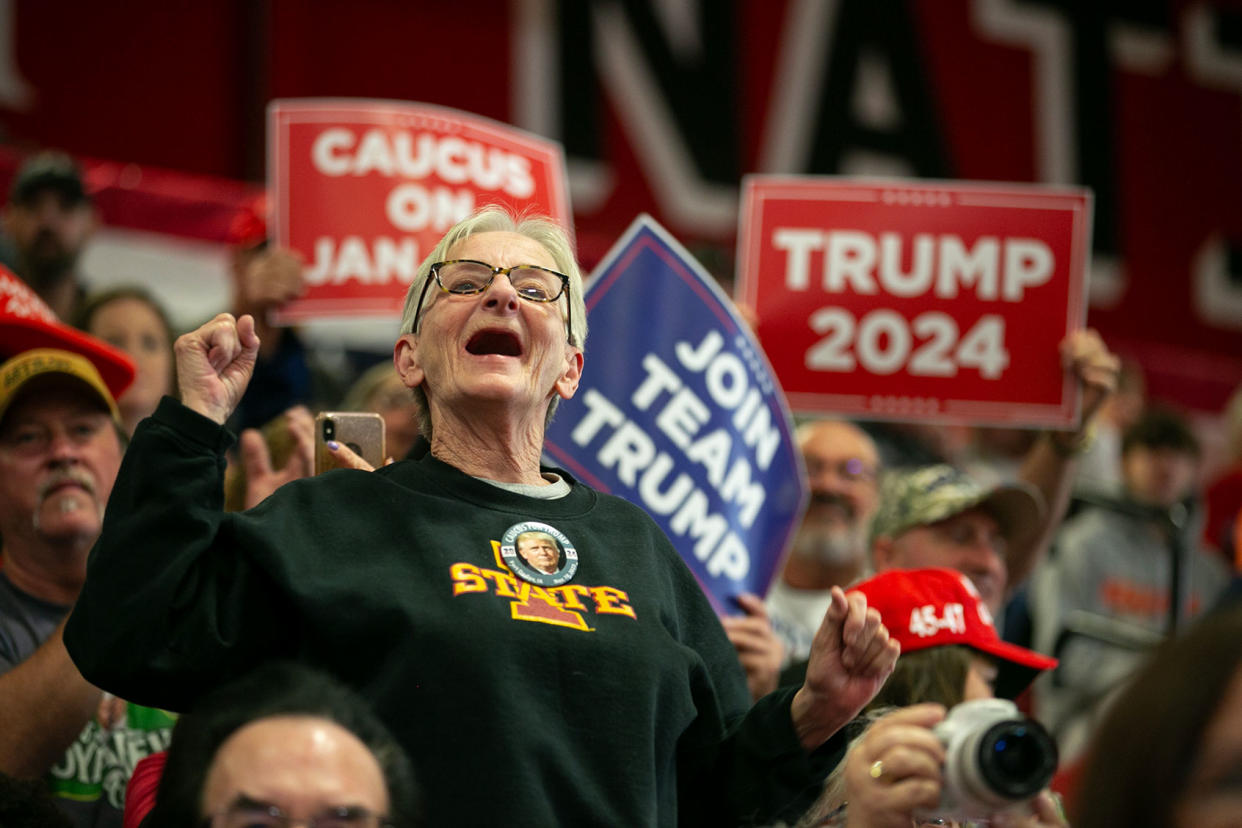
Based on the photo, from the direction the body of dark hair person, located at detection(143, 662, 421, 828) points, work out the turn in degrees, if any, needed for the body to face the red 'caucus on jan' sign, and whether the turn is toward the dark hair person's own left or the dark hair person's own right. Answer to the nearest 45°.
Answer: approximately 180°

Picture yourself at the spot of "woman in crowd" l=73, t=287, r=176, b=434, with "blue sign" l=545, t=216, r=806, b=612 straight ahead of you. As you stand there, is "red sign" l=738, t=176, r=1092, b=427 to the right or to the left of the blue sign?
left

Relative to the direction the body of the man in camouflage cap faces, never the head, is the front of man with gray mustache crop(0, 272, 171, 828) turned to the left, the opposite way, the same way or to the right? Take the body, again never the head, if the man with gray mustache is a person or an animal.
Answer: the same way

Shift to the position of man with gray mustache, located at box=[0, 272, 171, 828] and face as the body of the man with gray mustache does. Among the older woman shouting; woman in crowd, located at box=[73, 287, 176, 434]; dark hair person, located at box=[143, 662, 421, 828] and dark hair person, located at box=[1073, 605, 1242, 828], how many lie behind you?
1

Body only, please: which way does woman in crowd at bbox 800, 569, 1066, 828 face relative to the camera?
to the viewer's right

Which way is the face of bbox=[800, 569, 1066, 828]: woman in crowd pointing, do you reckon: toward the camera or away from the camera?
toward the camera

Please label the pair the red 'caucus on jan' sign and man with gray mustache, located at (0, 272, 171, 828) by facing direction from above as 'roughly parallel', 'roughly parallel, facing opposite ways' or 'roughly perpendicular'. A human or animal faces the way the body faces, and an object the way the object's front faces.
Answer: roughly parallel

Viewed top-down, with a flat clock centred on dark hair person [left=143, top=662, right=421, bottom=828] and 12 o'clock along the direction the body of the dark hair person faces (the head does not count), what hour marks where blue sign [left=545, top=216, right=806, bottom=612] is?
The blue sign is roughly at 7 o'clock from the dark hair person.

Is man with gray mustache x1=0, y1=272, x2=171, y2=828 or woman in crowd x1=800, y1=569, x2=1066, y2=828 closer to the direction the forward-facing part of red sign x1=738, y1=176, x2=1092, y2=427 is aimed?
the woman in crowd

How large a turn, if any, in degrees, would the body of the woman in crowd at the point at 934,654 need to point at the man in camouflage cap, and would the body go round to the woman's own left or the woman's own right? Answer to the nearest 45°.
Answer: approximately 90° to the woman's own left

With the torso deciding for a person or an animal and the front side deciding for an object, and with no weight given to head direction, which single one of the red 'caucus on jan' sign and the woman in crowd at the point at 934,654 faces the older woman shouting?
the red 'caucus on jan' sign

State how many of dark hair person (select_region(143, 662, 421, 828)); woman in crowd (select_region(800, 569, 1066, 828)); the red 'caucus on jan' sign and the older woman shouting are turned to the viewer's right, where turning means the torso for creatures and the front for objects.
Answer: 1

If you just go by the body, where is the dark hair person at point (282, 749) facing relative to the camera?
toward the camera

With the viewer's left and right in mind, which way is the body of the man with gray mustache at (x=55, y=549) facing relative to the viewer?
facing the viewer

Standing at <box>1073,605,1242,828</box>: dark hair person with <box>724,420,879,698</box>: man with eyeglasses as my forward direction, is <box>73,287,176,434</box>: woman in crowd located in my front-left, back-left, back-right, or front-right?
front-left
